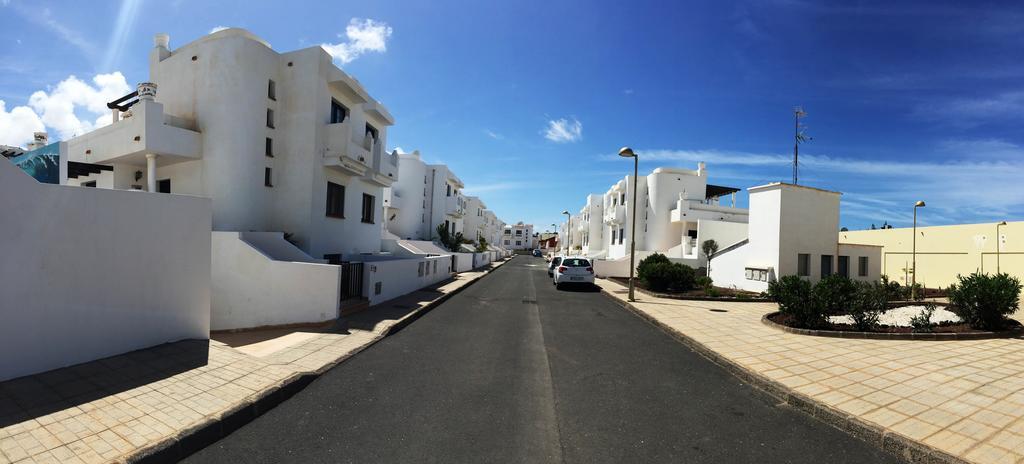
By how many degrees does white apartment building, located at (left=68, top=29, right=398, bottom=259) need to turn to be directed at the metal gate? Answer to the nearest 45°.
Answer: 0° — it already faces it

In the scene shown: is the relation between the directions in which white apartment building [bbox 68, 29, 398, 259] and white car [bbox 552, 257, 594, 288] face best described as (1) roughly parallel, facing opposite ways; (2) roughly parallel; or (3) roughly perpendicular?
roughly perpendicular

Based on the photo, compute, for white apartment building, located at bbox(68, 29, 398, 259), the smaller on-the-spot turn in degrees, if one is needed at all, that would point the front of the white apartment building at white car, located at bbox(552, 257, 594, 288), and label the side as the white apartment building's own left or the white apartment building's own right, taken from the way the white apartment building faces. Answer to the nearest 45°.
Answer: approximately 45° to the white apartment building's own left

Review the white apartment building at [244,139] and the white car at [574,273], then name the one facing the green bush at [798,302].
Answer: the white apartment building

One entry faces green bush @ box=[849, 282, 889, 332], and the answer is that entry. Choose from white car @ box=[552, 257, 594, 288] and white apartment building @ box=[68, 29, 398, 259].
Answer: the white apartment building

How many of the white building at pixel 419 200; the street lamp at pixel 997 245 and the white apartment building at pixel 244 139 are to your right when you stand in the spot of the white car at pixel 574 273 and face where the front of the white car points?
1

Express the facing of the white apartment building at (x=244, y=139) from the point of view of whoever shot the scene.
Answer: facing the viewer and to the right of the viewer

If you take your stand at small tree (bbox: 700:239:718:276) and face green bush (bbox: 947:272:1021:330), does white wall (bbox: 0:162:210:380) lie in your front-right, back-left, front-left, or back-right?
front-right

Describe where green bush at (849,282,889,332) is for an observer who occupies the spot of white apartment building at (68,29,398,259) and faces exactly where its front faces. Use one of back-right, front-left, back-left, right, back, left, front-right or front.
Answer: front

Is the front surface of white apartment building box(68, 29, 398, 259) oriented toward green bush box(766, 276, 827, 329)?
yes

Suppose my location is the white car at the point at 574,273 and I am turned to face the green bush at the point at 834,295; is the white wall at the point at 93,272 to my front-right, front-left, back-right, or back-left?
front-right

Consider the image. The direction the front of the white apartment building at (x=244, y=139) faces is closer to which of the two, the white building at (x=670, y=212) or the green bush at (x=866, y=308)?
the green bush

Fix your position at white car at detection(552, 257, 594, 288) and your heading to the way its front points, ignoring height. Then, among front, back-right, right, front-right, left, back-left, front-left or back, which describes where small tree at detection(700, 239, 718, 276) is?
front-right

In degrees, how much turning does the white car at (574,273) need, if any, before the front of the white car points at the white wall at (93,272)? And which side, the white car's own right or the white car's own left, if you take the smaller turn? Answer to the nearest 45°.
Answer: approximately 180°

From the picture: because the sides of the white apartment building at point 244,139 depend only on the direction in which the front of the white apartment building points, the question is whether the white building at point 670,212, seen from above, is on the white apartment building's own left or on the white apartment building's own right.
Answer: on the white apartment building's own left

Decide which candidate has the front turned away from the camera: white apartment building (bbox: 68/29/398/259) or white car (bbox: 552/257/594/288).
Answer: the white car

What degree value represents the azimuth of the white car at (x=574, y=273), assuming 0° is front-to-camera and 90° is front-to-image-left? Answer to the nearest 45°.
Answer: approximately 180°
